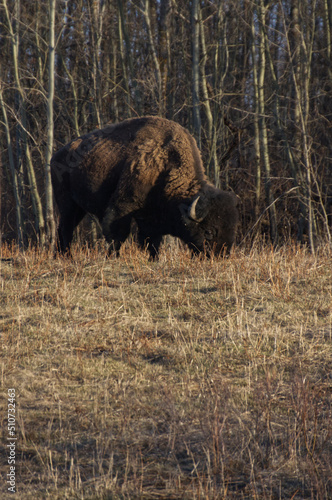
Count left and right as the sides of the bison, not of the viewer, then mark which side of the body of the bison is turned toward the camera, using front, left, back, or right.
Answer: right

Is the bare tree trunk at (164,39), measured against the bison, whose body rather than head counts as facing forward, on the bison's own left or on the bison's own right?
on the bison's own left

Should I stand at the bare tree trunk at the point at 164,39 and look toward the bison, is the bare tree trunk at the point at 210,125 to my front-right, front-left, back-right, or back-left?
front-left

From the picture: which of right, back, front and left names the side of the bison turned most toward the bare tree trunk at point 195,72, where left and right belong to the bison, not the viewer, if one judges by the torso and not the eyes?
left

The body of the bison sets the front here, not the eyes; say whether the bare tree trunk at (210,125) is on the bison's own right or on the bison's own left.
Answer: on the bison's own left
